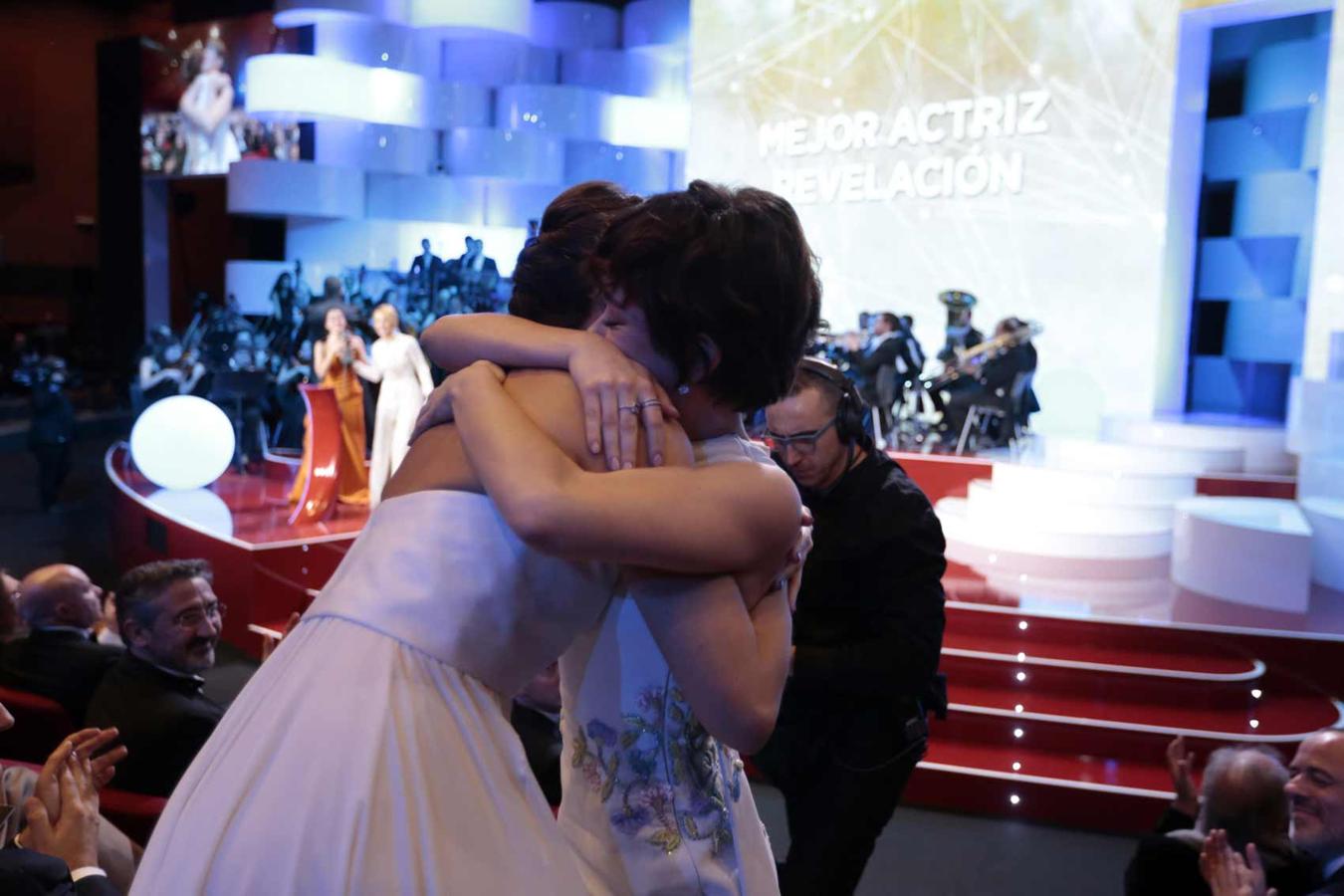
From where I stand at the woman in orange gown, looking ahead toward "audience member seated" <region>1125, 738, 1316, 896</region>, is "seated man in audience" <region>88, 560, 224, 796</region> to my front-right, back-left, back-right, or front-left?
front-right

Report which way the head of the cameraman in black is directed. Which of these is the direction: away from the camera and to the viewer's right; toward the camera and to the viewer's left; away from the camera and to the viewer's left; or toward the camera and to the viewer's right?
toward the camera and to the viewer's left

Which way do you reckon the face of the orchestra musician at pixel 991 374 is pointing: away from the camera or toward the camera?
toward the camera

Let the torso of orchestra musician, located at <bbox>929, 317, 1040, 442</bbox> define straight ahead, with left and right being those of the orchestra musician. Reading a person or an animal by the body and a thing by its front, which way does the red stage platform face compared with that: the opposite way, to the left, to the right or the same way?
to the left

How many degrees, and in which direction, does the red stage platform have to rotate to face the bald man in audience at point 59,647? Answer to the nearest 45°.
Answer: approximately 45° to its right

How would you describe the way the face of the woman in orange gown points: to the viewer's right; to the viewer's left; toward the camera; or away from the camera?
toward the camera

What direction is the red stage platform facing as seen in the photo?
toward the camera

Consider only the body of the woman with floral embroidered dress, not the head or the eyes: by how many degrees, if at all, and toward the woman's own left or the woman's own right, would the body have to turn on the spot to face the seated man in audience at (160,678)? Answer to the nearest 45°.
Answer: approximately 45° to the woman's own right

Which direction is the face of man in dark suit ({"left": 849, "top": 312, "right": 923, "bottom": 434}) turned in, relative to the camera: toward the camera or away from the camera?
toward the camera

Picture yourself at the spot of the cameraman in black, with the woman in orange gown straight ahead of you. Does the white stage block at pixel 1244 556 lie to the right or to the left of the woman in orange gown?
right

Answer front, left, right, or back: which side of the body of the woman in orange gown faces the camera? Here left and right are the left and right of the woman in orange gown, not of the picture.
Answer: front
